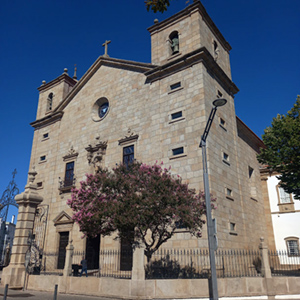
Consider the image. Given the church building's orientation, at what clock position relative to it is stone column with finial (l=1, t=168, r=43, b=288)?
The stone column with finial is roughly at 1 o'clock from the church building.

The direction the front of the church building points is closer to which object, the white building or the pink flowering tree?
the pink flowering tree

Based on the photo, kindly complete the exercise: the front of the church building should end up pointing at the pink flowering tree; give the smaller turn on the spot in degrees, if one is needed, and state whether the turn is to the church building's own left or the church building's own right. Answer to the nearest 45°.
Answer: approximately 45° to the church building's own left

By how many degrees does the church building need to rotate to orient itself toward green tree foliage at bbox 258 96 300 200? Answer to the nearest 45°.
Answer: approximately 135° to its left

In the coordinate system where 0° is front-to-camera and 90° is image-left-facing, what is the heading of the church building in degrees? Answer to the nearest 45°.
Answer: approximately 45°
